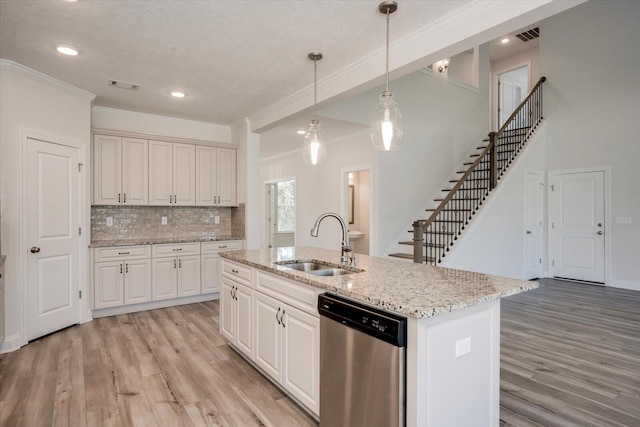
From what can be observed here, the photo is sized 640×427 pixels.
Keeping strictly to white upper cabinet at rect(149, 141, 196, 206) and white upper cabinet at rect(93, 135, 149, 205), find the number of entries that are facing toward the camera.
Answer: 2

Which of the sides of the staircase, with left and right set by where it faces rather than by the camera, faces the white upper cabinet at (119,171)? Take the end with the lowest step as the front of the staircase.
front

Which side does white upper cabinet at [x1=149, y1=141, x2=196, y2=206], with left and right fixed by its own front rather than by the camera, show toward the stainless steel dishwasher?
front

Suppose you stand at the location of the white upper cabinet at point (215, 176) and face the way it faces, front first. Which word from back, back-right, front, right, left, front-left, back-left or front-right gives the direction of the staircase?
left

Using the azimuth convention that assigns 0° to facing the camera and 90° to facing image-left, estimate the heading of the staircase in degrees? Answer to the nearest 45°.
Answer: approximately 45°

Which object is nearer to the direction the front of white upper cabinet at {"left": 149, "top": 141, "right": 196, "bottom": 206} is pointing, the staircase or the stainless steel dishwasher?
the stainless steel dishwasher

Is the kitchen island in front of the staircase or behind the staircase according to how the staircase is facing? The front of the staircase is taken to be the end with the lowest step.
in front

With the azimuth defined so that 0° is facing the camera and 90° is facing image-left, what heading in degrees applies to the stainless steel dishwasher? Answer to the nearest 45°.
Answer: approximately 45°

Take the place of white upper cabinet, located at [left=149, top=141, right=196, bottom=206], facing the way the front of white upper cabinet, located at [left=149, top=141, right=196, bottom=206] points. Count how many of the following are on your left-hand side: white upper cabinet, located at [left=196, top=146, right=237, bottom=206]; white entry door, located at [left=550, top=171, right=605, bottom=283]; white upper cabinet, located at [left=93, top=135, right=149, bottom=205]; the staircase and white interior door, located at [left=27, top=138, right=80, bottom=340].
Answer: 3

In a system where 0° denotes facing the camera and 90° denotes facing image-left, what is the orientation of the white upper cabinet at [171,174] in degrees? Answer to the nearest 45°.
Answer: approximately 0°
